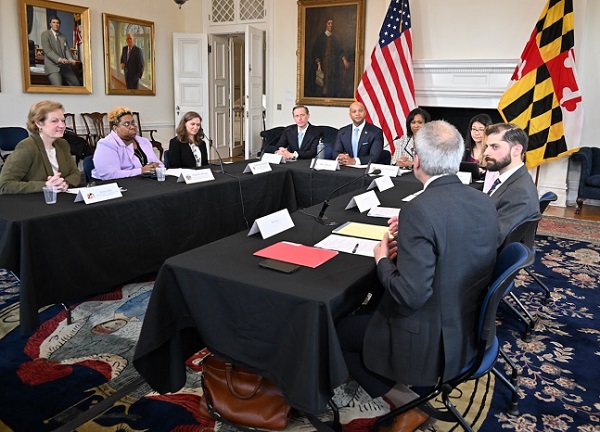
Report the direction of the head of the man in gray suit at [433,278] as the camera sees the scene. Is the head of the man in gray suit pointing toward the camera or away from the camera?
away from the camera

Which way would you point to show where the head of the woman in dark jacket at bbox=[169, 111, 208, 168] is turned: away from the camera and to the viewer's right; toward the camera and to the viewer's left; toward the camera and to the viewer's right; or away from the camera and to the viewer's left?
toward the camera and to the viewer's right

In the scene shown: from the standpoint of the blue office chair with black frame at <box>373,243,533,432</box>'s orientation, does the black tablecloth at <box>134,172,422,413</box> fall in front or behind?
in front

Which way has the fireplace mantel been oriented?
toward the camera

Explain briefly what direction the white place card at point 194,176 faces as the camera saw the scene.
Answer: facing the viewer and to the right of the viewer

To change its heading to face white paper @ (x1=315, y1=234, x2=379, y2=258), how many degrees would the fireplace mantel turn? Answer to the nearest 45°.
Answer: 0° — it already faces it

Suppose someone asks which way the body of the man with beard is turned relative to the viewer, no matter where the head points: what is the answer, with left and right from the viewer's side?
facing to the left of the viewer

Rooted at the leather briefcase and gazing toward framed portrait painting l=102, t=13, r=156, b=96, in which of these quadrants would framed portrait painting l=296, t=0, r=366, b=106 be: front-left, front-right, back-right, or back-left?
front-right

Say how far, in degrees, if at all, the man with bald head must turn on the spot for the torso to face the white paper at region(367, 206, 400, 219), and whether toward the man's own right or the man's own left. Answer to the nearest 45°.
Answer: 0° — they already face it

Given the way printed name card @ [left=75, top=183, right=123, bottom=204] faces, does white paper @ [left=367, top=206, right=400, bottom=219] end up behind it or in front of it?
in front

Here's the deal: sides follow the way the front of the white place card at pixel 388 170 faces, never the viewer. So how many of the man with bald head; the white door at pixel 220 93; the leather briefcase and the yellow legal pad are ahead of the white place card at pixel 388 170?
2
